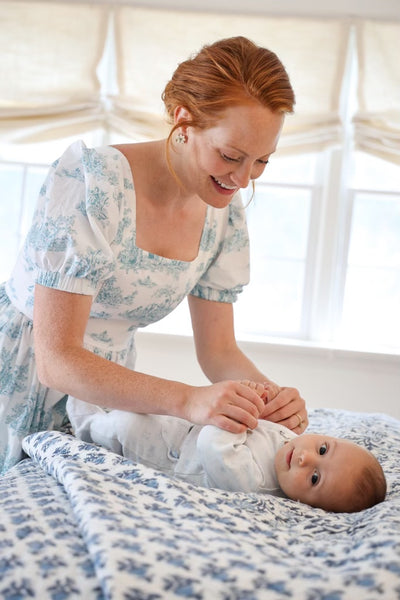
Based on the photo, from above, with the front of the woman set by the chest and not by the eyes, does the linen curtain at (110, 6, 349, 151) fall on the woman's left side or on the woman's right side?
on the woman's left side

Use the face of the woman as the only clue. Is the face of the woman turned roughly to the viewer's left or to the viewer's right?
to the viewer's right

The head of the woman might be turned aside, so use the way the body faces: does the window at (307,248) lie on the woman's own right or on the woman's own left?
on the woman's own left

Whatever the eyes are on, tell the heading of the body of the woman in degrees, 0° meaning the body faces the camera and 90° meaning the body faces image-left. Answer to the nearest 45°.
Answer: approximately 315°

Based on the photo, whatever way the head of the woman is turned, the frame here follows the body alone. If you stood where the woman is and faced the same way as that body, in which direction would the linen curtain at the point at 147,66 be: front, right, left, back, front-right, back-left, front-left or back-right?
back-left

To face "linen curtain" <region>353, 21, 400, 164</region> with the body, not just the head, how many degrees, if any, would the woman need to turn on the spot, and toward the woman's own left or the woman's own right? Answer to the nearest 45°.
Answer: approximately 90° to the woman's own left

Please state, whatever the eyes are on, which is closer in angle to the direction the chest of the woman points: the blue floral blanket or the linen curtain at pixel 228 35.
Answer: the blue floral blanket

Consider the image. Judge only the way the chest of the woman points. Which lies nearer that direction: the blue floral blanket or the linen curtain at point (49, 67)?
the blue floral blanket

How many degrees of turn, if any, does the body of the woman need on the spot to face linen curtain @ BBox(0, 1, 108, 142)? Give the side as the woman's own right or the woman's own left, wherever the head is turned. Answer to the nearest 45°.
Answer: approximately 135° to the woman's own left
